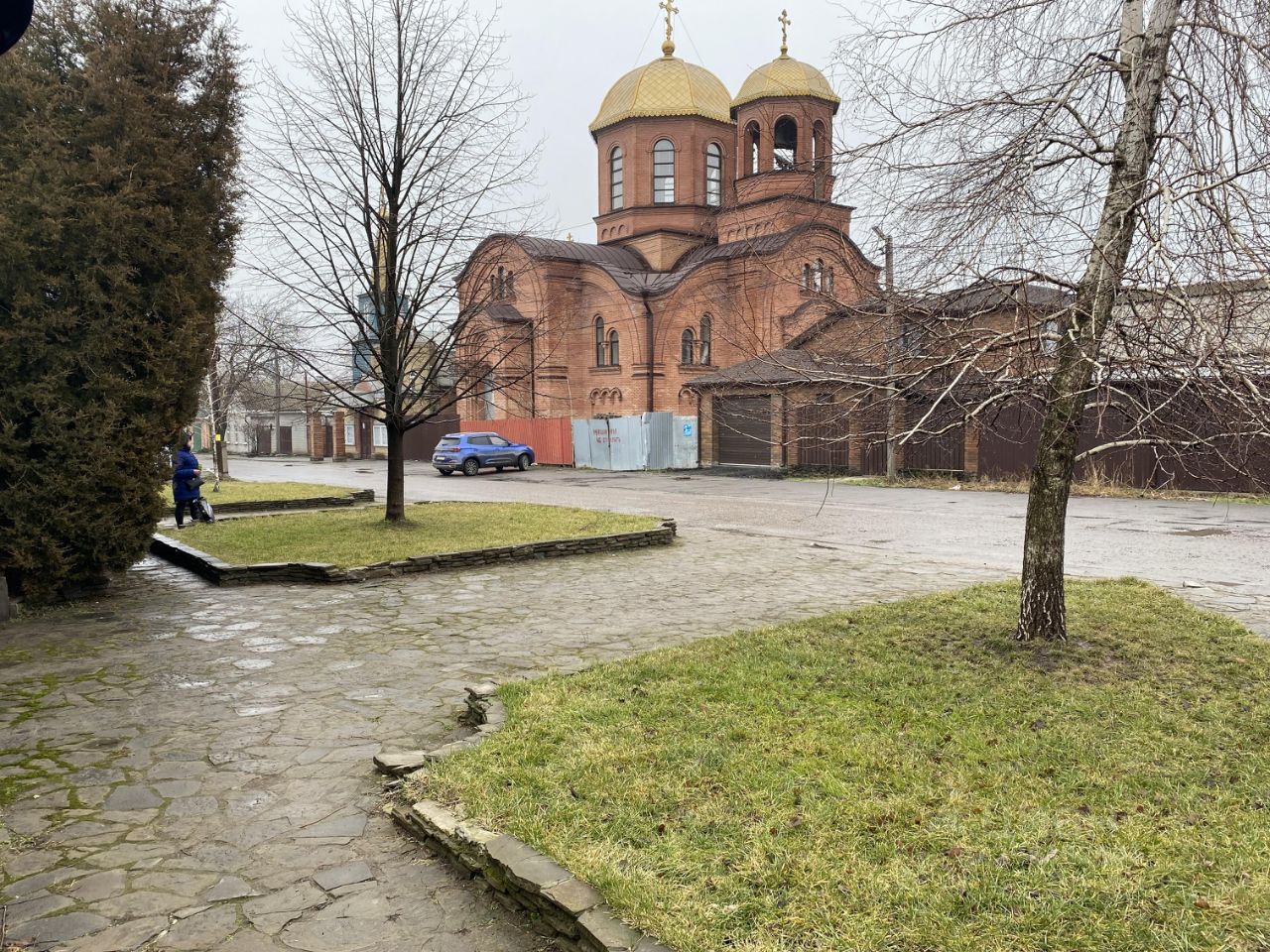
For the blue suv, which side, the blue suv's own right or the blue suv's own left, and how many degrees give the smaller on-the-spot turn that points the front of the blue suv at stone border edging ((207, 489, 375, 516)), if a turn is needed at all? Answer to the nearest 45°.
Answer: approximately 135° to the blue suv's own right

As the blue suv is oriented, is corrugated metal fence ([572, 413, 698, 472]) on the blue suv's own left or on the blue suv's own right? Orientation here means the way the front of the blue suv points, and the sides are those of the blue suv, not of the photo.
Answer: on the blue suv's own right

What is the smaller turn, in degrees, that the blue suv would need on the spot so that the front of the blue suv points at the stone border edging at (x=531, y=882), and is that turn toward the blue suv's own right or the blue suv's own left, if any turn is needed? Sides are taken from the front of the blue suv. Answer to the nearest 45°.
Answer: approximately 135° to the blue suv's own right
